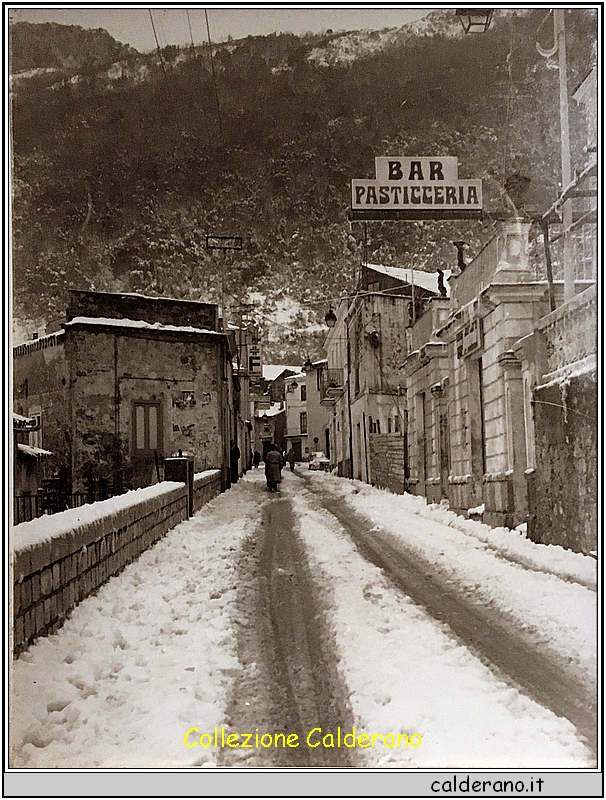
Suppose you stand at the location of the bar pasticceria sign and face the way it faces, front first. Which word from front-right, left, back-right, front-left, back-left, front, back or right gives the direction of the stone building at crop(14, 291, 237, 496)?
right

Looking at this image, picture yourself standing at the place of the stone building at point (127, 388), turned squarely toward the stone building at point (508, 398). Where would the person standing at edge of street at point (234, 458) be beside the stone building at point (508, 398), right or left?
left

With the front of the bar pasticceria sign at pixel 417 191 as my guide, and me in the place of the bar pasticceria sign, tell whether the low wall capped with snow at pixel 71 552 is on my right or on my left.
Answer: on my right

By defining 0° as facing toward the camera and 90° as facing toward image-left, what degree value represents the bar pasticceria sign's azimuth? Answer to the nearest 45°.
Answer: approximately 0°
